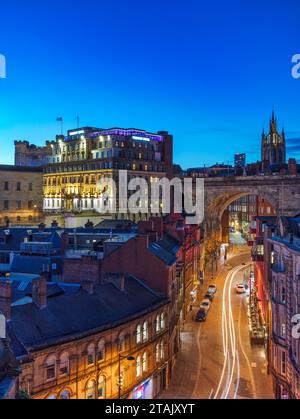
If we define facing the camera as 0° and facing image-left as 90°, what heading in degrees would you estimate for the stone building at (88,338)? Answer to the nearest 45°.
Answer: approximately 315°

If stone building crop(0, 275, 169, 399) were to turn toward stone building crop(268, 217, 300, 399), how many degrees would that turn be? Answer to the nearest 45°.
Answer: approximately 45° to its left
